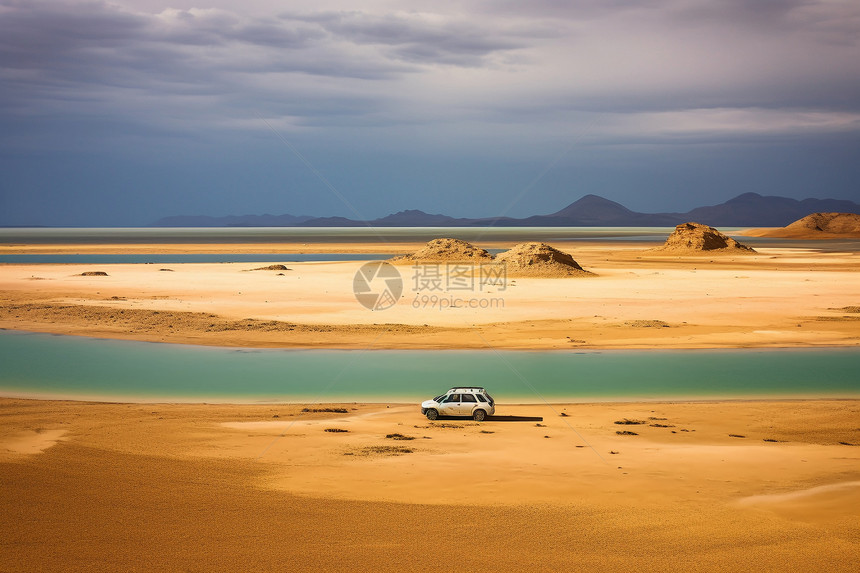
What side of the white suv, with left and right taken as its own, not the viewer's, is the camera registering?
left
